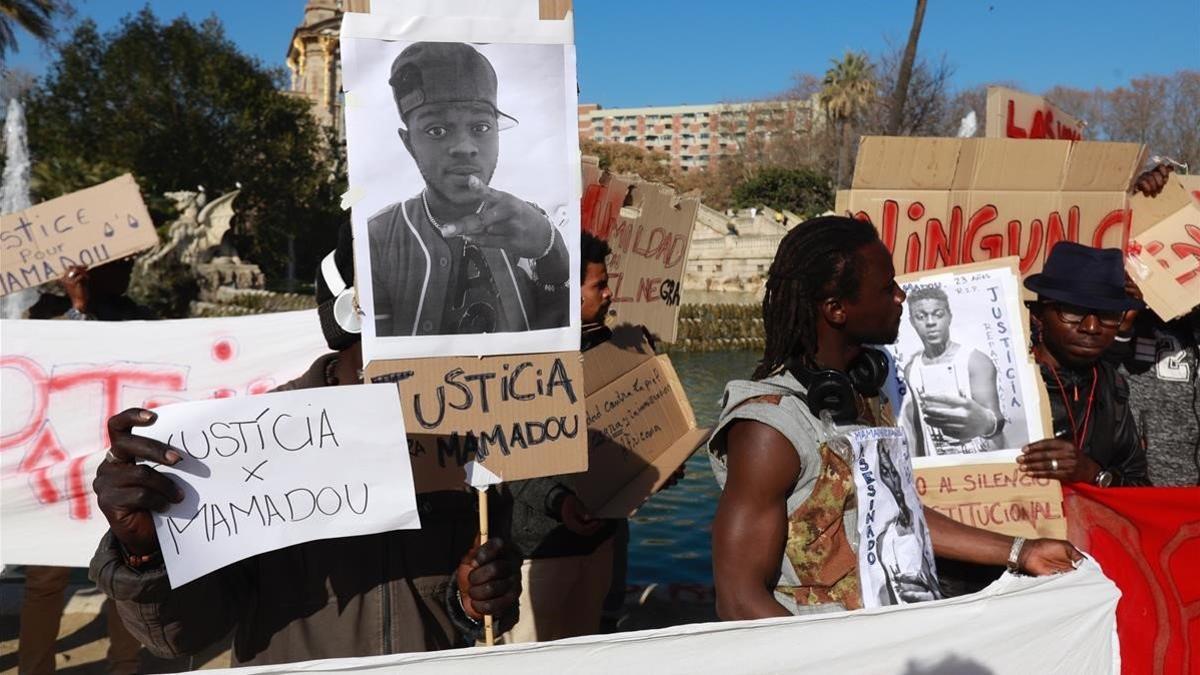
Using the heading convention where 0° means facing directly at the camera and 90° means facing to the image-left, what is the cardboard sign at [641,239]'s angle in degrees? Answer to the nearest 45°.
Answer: approximately 0°

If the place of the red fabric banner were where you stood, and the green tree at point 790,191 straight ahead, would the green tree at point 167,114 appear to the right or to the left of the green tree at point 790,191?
left

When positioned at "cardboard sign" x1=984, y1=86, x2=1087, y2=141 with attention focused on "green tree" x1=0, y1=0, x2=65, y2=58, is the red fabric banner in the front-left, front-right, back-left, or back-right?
back-left

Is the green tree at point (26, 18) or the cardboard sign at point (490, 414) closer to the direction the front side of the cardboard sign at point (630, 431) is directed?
the cardboard sign

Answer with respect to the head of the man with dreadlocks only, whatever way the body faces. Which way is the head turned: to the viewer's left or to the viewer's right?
to the viewer's right

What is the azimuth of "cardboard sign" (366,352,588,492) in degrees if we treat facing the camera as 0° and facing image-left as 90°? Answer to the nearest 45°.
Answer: approximately 0°

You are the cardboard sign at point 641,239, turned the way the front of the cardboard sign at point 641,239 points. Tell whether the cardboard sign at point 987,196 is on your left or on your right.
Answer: on your left
